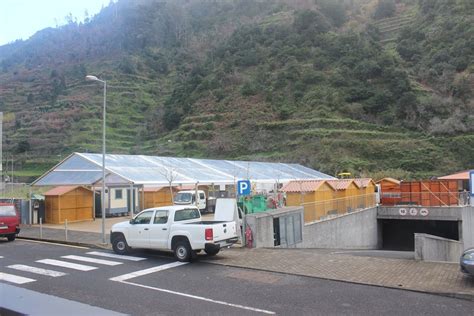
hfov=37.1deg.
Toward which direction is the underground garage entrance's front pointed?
toward the camera

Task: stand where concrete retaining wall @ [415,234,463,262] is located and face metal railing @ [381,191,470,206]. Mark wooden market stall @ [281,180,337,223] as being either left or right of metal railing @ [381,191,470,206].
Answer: left

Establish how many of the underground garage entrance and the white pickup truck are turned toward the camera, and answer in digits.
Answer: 1

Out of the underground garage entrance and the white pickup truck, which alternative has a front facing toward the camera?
the underground garage entrance

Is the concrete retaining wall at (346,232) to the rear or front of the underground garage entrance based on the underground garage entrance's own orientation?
to the front

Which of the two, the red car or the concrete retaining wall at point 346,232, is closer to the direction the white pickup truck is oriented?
the red car

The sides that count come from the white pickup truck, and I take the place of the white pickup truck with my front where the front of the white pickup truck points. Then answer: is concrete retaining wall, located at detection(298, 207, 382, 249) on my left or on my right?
on my right

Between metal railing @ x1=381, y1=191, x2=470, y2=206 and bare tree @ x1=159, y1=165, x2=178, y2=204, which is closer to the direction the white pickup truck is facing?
the bare tree

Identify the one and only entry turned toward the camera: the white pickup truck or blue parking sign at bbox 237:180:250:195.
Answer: the blue parking sign

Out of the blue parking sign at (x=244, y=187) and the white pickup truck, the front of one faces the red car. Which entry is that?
the white pickup truck

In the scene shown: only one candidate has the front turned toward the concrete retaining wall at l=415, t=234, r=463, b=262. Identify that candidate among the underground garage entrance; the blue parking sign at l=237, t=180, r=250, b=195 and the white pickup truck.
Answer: the underground garage entrance

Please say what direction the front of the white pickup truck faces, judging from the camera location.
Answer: facing away from the viewer and to the left of the viewer
